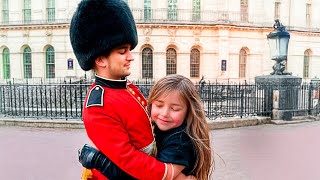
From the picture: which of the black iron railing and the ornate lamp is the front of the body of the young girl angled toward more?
the black iron railing

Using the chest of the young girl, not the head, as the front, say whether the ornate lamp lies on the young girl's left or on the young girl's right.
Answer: on the young girl's right

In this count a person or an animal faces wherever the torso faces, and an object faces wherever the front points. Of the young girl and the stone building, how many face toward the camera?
1

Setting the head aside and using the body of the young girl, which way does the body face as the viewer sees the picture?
to the viewer's left

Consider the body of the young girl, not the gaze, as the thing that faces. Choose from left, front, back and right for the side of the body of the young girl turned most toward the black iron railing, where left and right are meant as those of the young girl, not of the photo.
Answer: right

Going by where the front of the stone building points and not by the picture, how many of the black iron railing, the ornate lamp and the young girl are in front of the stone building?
3

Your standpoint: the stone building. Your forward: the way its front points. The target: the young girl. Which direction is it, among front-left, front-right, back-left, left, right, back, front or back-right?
front

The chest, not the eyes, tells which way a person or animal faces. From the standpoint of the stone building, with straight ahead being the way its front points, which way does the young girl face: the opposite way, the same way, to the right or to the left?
to the right

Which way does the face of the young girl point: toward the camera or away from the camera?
toward the camera

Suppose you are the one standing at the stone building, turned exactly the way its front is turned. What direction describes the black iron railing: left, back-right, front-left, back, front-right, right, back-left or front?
front

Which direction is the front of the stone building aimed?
toward the camera

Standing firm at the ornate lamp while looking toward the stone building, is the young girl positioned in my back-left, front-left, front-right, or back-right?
back-left

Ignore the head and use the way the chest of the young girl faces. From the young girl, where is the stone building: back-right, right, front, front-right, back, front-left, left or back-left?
right

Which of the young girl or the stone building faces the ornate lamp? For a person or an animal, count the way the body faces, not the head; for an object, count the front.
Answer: the stone building

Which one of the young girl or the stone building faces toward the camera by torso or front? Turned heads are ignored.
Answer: the stone building
